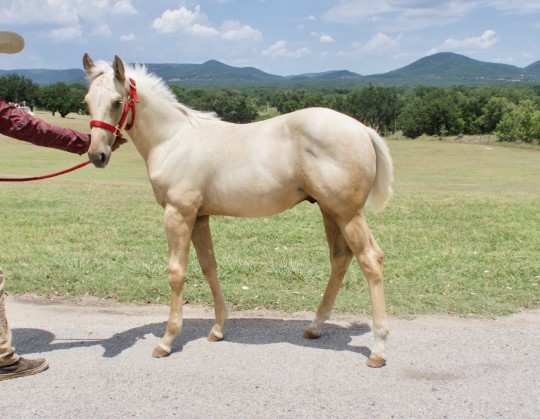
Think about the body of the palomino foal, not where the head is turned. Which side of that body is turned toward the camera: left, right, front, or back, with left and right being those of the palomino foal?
left
